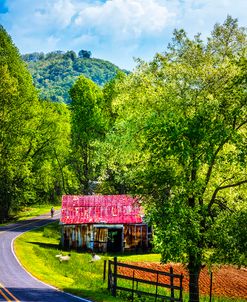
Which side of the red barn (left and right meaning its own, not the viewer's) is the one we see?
front

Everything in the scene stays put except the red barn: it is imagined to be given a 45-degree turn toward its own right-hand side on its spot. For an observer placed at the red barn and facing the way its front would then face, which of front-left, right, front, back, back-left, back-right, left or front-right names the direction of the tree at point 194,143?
front-left

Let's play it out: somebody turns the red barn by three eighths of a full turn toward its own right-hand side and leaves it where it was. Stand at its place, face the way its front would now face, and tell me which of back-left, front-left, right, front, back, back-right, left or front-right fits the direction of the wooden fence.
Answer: back-left
